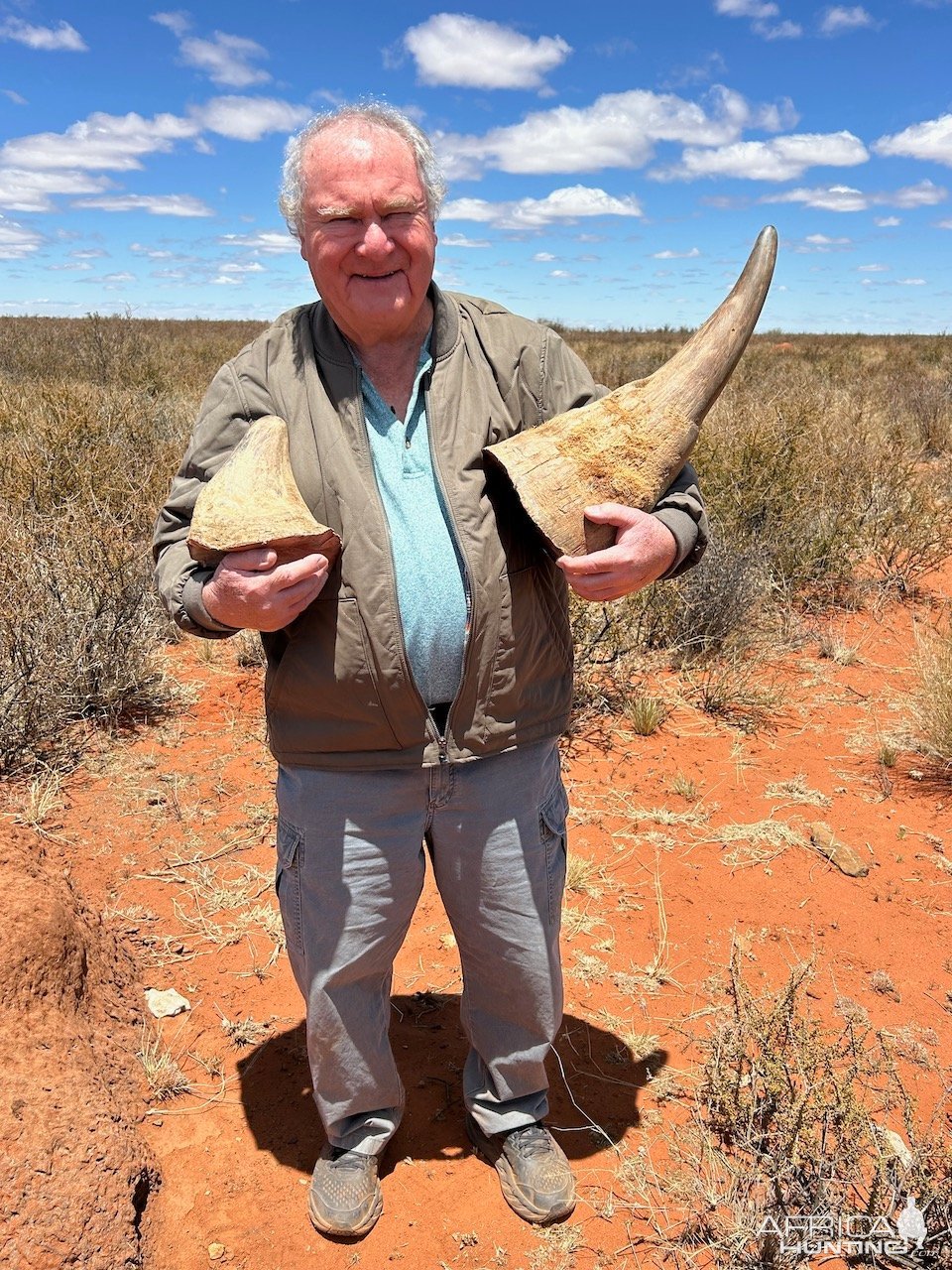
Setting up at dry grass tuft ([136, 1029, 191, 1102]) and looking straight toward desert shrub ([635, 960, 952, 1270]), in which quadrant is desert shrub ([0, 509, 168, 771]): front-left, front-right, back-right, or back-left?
back-left

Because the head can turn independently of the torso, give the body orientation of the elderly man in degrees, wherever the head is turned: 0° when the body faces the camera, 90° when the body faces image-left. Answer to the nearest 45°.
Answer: approximately 0°

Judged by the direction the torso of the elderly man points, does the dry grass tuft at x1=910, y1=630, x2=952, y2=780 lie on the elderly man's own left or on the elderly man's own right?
on the elderly man's own left

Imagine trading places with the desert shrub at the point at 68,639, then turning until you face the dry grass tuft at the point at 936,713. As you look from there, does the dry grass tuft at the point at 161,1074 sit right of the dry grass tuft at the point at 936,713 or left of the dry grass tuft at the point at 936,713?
right

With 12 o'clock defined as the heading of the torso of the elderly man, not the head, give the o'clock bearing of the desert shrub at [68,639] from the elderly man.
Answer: The desert shrub is roughly at 5 o'clock from the elderly man.
